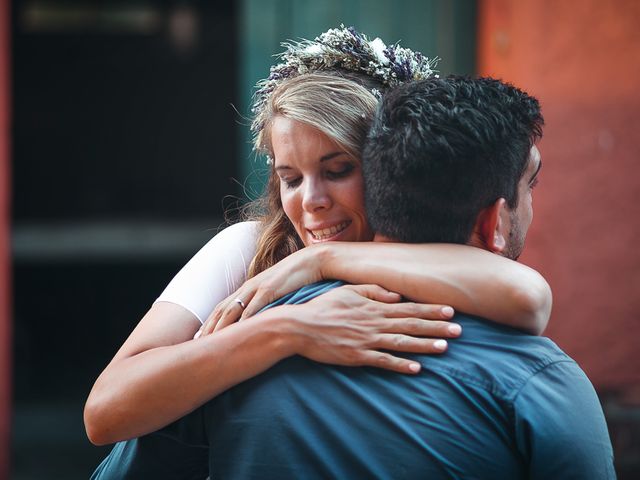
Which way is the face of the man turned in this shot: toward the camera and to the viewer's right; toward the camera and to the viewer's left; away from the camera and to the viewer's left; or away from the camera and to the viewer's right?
away from the camera and to the viewer's right

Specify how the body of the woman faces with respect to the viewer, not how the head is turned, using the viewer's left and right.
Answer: facing the viewer
